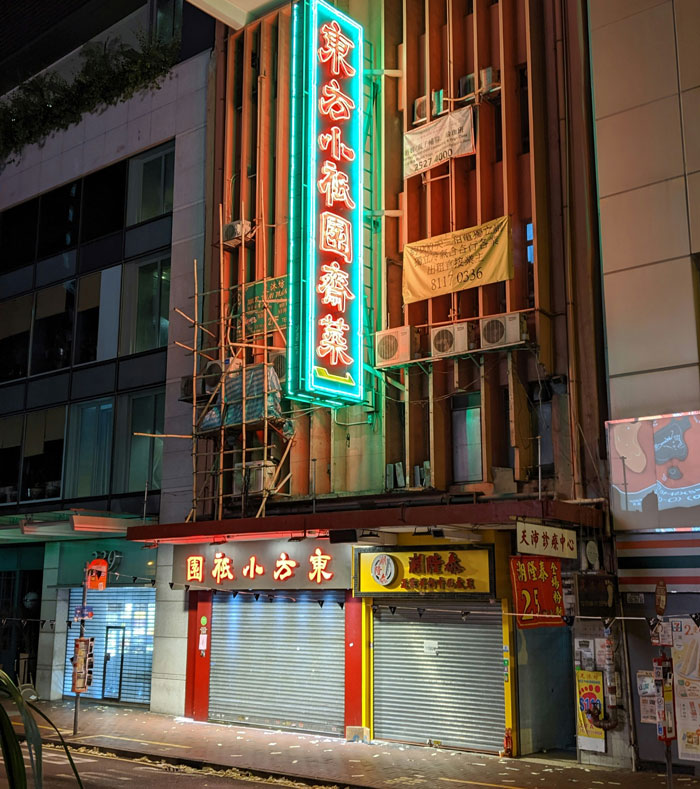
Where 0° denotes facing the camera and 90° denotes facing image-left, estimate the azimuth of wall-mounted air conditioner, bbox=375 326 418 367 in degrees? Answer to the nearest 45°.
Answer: approximately 45°

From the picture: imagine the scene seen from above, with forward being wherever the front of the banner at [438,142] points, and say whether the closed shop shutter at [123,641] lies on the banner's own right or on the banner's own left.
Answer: on the banner's own right

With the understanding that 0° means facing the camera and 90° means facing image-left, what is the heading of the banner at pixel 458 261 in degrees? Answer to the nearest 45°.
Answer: approximately 45°
